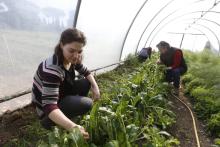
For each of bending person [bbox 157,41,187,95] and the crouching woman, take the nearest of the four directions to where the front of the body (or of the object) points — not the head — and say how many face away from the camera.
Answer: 0

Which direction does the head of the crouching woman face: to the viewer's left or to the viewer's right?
to the viewer's right

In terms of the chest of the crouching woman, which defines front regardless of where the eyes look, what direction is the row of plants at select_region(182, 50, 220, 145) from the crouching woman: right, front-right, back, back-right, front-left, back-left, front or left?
left

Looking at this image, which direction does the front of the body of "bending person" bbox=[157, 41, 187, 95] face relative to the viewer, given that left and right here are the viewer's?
facing the viewer and to the left of the viewer

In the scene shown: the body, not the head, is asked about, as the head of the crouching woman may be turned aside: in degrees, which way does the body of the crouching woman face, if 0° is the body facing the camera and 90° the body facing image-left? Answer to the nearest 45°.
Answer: approximately 315°

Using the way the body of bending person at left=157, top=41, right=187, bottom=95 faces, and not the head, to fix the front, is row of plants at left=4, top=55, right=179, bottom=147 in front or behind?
in front

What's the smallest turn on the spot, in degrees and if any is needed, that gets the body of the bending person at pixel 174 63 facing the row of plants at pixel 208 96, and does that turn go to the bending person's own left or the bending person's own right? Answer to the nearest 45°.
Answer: approximately 90° to the bending person's own left

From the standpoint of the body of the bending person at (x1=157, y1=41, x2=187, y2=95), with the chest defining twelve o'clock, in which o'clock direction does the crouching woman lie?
The crouching woman is roughly at 11 o'clock from the bending person.
